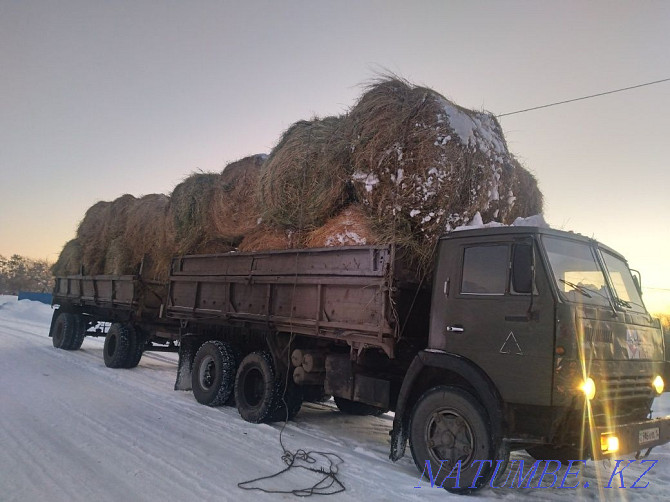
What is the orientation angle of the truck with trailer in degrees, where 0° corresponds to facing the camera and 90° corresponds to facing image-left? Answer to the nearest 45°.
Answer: approximately 315°
